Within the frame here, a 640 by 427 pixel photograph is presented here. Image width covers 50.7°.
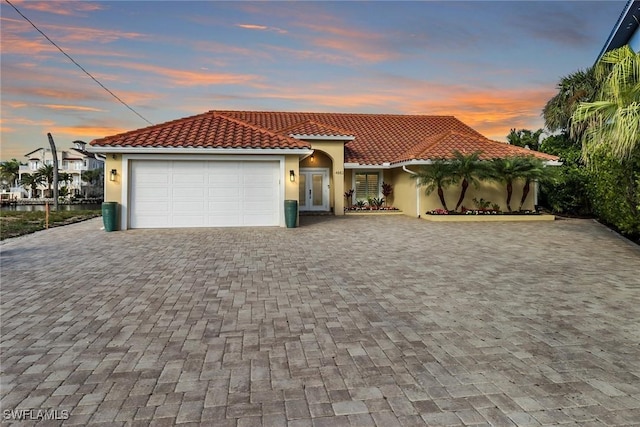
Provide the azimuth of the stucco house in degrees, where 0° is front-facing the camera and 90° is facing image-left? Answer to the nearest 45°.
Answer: approximately 0°

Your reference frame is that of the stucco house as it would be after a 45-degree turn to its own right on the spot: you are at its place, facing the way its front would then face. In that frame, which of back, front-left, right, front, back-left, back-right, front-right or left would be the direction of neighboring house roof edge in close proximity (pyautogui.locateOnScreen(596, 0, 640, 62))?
back-left

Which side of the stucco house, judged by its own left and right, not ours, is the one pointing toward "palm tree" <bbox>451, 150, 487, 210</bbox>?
left

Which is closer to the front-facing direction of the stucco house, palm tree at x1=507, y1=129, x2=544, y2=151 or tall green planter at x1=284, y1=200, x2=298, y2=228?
the tall green planter

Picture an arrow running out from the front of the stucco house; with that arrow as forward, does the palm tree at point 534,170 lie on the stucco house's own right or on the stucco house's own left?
on the stucco house's own left

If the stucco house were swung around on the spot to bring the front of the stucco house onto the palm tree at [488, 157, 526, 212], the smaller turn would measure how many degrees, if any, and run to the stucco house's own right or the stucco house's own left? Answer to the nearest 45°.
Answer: approximately 90° to the stucco house's own left
